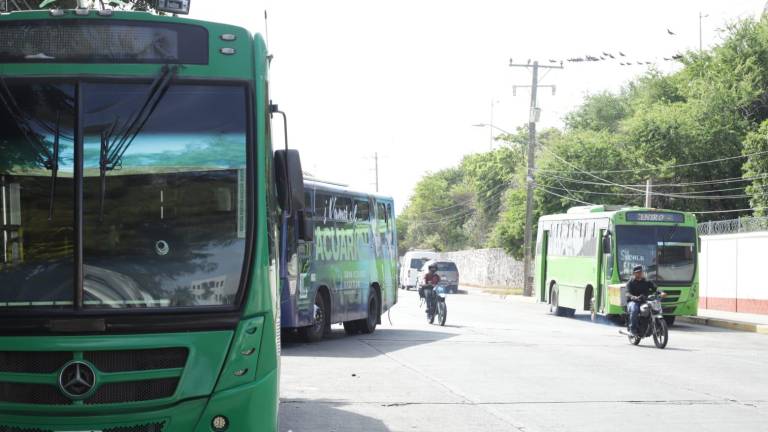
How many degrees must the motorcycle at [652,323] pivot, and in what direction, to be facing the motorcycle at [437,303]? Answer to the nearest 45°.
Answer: approximately 180°

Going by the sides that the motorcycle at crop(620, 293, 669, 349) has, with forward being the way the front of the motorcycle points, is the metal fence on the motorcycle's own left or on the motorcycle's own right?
on the motorcycle's own left

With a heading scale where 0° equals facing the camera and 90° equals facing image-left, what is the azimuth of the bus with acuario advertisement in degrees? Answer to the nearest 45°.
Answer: approximately 45°

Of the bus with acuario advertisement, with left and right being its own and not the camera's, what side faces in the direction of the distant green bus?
back

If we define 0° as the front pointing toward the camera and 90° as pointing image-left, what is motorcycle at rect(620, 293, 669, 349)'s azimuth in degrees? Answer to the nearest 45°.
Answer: approximately 315°

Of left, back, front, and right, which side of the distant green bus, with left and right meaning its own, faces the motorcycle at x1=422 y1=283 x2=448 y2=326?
right
